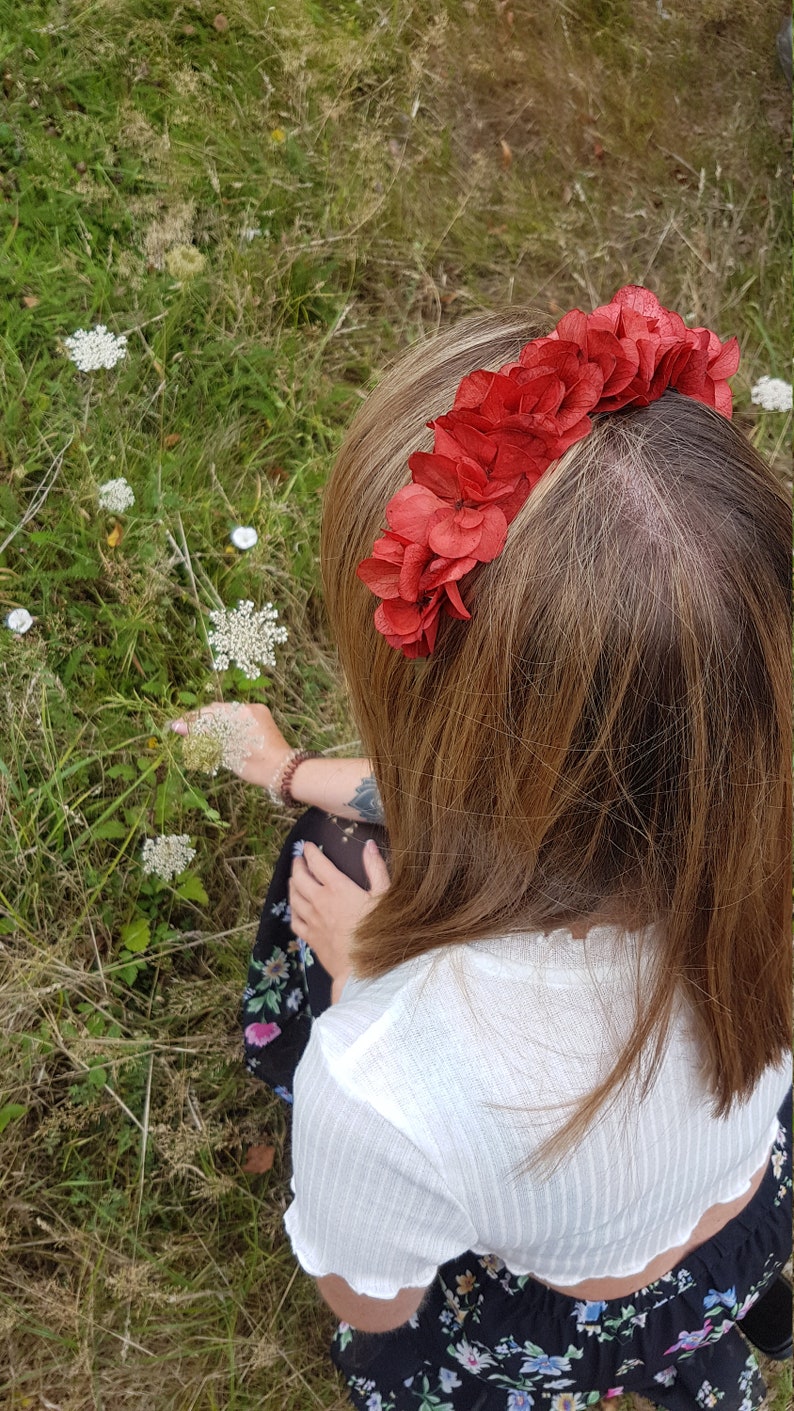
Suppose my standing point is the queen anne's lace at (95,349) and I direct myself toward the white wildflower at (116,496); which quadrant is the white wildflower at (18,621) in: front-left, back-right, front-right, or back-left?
front-right

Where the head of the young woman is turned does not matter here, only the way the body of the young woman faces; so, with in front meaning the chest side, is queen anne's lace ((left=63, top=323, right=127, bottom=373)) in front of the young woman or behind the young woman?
in front

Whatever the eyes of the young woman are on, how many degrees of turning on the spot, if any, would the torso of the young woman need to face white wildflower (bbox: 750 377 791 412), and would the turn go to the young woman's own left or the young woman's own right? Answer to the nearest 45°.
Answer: approximately 45° to the young woman's own right

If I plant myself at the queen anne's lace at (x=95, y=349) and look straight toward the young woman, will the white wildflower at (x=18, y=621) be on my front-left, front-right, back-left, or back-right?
front-right

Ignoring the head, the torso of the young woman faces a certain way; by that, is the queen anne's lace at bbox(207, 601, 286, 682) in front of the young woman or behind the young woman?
in front

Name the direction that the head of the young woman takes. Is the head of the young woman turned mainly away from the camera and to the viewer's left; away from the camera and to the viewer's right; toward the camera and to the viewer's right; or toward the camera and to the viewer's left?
away from the camera and to the viewer's left

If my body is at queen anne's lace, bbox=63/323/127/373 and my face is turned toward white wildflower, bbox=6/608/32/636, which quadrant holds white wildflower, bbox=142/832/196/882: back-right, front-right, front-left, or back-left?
front-left

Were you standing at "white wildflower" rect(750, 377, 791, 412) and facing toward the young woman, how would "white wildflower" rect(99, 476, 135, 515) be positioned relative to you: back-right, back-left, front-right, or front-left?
front-right

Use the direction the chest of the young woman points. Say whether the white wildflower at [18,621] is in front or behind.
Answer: in front

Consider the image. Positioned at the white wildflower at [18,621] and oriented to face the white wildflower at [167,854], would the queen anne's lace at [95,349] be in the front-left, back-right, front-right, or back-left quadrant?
back-left

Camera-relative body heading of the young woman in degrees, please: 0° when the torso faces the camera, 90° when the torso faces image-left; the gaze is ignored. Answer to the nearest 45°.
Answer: approximately 135°

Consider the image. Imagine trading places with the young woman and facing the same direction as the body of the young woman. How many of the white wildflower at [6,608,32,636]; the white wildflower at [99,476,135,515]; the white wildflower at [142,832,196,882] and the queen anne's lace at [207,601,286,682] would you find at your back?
0
